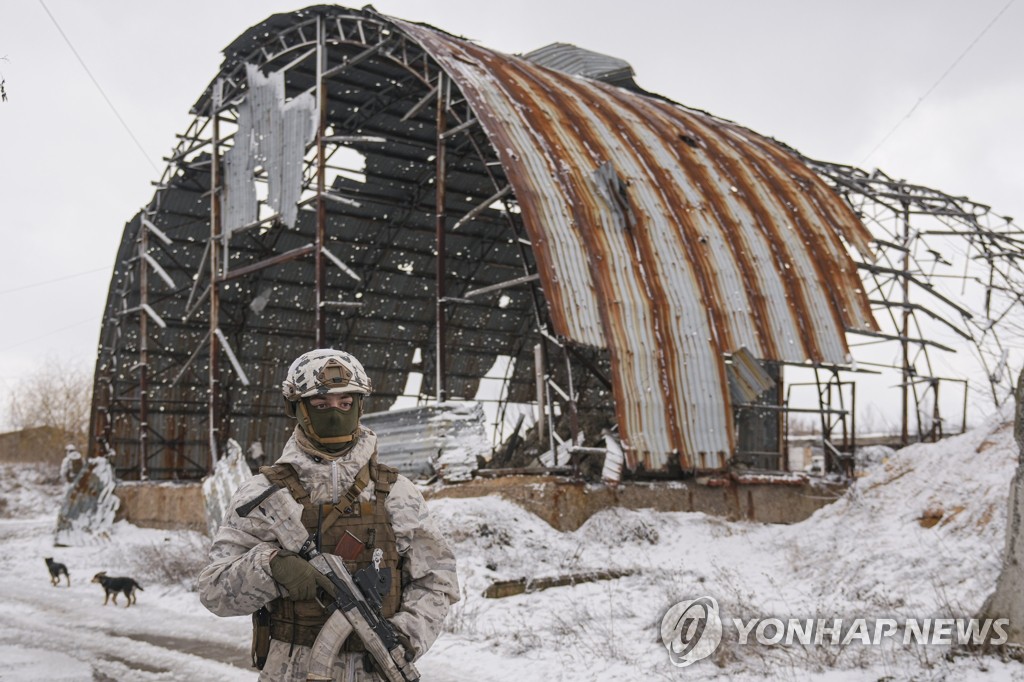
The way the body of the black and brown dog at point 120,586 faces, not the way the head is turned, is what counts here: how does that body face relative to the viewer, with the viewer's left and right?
facing to the left of the viewer

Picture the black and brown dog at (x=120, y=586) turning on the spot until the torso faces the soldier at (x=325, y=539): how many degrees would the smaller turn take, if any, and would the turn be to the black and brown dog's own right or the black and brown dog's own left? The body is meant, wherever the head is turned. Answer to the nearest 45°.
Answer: approximately 90° to the black and brown dog's own left

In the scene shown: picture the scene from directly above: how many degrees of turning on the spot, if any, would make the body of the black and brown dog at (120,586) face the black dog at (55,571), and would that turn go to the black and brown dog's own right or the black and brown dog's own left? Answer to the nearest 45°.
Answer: approximately 90° to the black and brown dog's own right

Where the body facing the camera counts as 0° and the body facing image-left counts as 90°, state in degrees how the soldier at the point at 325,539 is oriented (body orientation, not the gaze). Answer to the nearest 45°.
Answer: approximately 0°

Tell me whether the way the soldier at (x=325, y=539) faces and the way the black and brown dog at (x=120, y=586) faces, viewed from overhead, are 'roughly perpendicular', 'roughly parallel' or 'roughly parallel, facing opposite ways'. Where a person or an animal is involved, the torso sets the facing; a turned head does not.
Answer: roughly perpendicular

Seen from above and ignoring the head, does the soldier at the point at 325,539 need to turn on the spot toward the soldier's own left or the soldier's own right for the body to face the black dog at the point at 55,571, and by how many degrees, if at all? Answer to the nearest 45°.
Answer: approximately 180°

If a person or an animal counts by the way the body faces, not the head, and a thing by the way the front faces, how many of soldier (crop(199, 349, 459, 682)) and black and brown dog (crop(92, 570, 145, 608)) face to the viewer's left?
1

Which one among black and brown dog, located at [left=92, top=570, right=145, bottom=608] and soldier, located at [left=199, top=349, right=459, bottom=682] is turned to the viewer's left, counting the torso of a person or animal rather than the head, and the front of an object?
the black and brown dog
